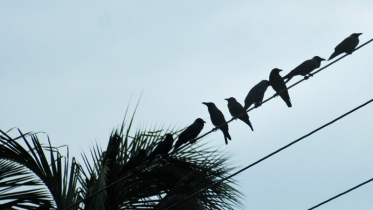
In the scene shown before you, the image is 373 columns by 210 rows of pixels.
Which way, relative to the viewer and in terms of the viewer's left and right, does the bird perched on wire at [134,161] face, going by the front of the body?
facing to the right of the viewer

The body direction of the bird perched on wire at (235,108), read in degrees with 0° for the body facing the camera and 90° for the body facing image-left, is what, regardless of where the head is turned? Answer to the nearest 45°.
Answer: approximately 90°

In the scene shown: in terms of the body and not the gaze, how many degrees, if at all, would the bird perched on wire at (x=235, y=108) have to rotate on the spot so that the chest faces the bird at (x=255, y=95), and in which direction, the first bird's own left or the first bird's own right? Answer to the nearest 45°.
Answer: approximately 180°

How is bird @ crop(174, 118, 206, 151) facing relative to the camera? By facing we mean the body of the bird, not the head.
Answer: to the viewer's right

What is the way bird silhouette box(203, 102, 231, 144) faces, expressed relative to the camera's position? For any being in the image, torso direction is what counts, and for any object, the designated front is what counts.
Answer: facing to the left of the viewer

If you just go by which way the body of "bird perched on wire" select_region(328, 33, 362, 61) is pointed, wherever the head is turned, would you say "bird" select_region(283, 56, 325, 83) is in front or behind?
behind

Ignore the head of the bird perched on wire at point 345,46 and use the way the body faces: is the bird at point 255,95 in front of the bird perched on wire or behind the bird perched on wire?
behind

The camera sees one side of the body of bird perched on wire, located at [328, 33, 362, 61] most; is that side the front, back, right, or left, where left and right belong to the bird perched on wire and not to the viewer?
right

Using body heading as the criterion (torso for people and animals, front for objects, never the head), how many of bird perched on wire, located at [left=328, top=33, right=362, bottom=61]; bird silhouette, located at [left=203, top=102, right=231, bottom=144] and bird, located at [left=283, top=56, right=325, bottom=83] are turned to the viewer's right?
2

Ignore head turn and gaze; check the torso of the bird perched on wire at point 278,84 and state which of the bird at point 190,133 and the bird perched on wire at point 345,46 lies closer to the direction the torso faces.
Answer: the bird

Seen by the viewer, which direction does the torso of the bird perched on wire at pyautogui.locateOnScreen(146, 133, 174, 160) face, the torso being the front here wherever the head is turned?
to the viewer's right

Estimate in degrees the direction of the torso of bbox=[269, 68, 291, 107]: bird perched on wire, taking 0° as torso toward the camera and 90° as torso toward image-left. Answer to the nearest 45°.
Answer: approximately 90°
